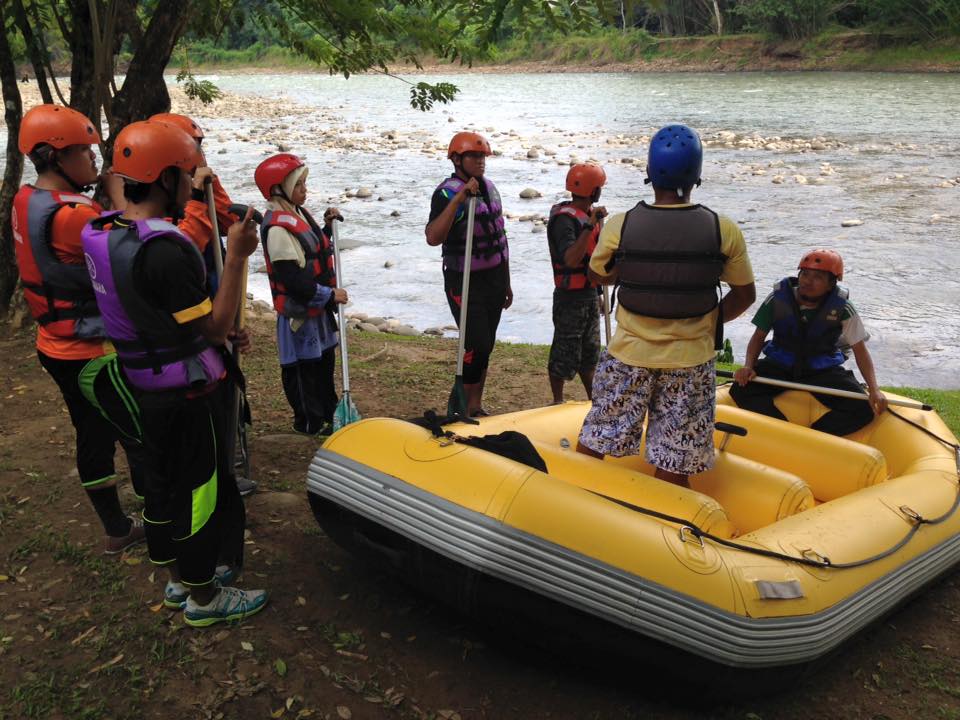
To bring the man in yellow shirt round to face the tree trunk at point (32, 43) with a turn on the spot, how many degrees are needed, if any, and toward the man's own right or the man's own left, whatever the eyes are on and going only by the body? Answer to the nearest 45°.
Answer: approximately 45° to the man's own left

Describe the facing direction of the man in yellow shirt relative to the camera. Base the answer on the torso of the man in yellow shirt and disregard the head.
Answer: away from the camera

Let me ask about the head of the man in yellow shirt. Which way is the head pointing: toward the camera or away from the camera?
away from the camera

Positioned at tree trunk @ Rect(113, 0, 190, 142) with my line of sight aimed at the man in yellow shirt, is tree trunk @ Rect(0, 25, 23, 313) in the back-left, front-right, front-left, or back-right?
back-right

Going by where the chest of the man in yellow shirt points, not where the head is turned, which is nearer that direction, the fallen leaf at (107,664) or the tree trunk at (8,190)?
the tree trunk

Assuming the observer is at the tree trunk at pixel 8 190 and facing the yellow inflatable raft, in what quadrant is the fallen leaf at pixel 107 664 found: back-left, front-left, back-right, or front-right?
front-right

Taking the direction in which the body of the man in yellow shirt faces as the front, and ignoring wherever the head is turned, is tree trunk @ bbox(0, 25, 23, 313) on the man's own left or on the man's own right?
on the man's own left

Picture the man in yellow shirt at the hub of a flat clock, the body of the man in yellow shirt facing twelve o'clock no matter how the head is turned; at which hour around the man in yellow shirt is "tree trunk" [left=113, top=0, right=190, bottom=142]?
The tree trunk is roughly at 10 o'clock from the man in yellow shirt.

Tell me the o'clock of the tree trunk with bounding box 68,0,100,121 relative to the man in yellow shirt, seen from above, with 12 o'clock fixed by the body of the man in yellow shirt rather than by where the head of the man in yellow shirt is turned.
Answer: The tree trunk is roughly at 10 o'clock from the man in yellow shirt.

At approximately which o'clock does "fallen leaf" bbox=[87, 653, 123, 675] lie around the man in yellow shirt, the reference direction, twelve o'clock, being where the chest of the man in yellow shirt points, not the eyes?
The fallen leaf is roughly at 8 o'clock from the man in yellow shirt.
